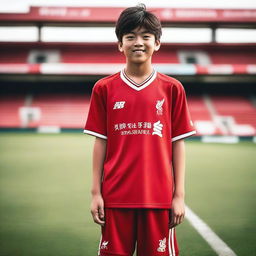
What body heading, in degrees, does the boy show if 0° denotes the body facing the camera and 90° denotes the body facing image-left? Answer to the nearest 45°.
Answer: approximately 0°

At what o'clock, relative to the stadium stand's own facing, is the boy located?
The boy is roughly at 12 o'clock from the stadium stand.

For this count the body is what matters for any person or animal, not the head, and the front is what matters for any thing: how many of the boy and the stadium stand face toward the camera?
2

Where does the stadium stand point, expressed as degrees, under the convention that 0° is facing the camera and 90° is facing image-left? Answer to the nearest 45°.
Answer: approximately 0°

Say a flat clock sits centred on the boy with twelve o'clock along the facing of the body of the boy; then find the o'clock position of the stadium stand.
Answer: The stadium stand is roughly at 6 o'clock from the boy.
